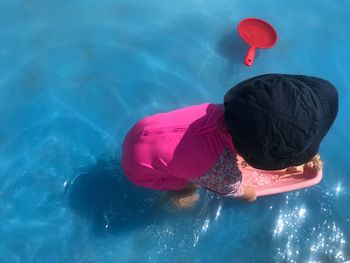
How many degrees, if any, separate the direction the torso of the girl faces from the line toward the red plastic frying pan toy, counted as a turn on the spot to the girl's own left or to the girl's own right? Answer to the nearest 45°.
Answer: approximately 90° to the girl's own left

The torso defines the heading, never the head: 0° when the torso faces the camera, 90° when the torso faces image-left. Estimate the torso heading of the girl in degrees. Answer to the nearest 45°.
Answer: approximately 270°
